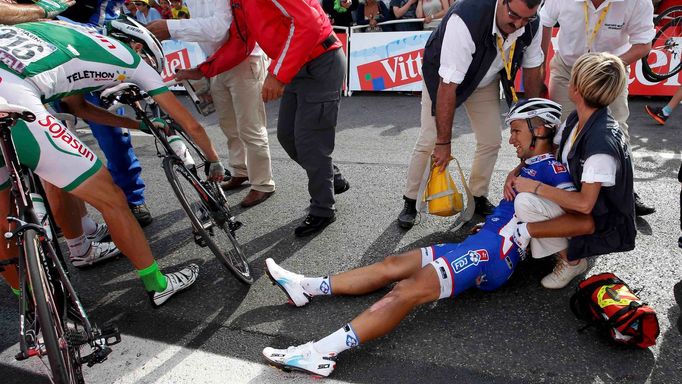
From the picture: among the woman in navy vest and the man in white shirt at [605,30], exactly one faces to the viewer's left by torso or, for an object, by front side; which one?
the woman in navy vest

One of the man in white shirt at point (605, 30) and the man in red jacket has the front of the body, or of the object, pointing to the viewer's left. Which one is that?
the man in red jacket

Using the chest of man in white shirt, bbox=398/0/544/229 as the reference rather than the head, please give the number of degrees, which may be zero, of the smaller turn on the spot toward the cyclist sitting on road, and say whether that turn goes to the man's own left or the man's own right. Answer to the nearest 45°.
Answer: approximately 45° to the man's own right

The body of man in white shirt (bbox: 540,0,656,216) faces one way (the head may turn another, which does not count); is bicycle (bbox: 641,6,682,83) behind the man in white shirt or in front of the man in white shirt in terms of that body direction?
behind

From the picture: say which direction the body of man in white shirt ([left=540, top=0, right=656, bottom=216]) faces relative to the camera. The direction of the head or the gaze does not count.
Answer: toward the camera

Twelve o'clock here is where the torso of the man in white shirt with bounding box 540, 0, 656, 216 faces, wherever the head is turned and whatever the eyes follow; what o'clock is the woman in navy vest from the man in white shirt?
The woman in navy vest is roughly at 12 o'clock from the man in white shirt.

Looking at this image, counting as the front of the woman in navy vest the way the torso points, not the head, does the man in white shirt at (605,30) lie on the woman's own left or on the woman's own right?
on the woman's own right

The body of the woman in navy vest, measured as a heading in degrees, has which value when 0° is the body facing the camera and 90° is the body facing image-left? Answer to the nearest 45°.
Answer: approximately 90°

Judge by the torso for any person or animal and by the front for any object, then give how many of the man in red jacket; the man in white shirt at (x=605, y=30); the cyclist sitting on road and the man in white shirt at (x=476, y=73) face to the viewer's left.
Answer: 2

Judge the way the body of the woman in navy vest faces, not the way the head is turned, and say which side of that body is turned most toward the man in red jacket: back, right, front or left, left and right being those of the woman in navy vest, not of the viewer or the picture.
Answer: front

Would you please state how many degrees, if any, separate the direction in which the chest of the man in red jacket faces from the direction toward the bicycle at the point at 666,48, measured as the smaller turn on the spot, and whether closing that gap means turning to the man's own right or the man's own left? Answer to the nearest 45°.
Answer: approximately 135° to the man's own right

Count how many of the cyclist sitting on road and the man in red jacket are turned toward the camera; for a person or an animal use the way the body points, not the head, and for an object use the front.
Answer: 0

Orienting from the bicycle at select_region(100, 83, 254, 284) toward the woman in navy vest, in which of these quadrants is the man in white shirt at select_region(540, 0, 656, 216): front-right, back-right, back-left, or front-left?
front-left

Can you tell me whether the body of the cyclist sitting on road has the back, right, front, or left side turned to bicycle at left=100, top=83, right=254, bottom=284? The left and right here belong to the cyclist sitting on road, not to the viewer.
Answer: front

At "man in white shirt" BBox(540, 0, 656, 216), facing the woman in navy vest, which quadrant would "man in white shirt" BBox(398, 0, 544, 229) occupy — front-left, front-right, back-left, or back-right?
front-right

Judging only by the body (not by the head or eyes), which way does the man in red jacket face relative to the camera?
to the viewer's left
